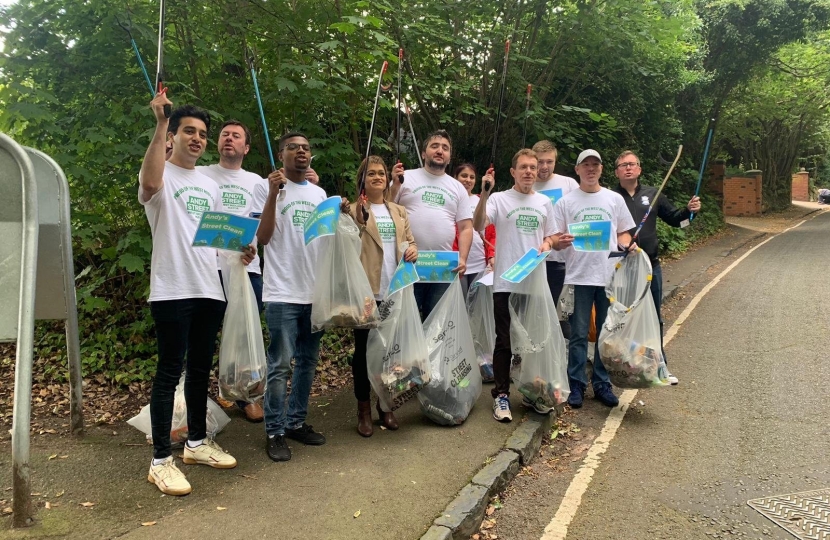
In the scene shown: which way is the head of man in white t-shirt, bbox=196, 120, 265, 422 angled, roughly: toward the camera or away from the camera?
toward the camera

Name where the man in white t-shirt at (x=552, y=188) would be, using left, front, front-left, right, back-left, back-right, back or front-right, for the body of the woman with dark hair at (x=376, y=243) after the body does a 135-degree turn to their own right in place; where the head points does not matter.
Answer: right

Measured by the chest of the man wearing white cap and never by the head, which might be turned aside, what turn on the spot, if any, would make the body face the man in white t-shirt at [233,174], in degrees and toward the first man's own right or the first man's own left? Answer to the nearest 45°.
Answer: approximately 45° to the first man's own right

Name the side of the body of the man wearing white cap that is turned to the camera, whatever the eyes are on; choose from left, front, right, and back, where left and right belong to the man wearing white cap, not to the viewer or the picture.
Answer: front

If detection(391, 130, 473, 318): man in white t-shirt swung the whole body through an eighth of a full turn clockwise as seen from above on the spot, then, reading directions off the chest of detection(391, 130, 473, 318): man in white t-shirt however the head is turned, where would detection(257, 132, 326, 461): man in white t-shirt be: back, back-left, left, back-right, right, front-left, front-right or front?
front

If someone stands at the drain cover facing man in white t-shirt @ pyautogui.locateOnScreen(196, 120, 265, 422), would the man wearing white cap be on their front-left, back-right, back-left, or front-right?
front-right

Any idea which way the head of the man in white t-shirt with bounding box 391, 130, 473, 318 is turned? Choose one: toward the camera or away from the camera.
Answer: toward the camera

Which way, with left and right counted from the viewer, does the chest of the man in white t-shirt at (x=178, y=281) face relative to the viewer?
facing the viewer and to the right of the viewer

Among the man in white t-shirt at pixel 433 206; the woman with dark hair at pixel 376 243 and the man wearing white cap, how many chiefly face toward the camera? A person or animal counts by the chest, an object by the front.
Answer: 3

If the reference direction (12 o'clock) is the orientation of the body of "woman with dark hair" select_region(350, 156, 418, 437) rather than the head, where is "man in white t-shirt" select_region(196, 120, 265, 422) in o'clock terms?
The man in white t-shirt is roughly at 3 o'clock from the woman with dark hair.

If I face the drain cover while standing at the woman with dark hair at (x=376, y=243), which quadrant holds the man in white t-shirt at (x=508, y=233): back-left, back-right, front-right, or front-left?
front-left

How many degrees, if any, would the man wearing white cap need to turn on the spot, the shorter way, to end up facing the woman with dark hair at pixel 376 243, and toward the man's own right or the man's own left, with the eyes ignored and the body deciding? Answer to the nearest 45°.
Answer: approximately 45° to the man's own right

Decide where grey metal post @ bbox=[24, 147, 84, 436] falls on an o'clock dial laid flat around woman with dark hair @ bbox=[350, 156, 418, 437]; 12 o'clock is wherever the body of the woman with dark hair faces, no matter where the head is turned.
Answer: The grey metal post is roughly at 3 o'clock from the woman with dark hair.

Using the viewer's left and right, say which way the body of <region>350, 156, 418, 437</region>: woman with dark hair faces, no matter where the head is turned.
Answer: facing the viewer

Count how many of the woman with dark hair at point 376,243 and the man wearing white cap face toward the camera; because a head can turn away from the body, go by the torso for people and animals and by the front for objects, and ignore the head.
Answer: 2
